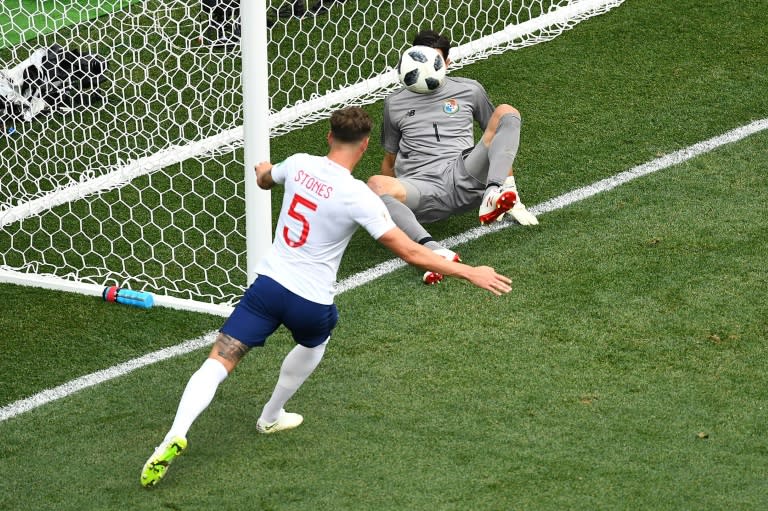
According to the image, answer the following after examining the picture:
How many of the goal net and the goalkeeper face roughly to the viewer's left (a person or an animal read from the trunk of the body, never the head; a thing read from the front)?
0

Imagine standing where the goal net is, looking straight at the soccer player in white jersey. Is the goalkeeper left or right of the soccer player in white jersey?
left

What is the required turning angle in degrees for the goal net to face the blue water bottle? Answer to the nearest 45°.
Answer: approximately 45° to its right

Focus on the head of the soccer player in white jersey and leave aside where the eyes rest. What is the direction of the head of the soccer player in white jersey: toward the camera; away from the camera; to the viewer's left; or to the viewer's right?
away from the camera

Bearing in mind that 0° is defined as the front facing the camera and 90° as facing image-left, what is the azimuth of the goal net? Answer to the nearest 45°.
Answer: approximately 315°

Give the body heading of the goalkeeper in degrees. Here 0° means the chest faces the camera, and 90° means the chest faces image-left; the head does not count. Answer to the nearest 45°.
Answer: approximately 0°
